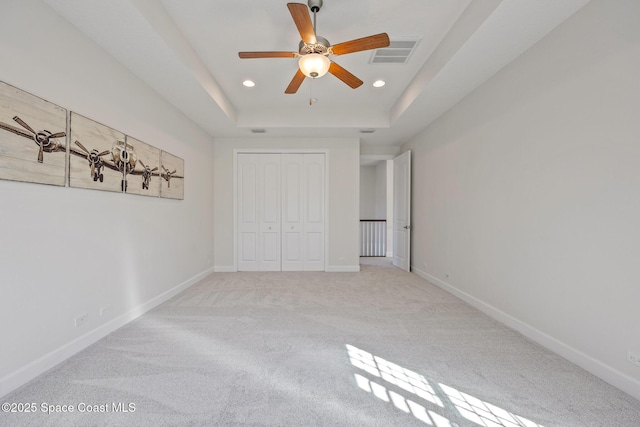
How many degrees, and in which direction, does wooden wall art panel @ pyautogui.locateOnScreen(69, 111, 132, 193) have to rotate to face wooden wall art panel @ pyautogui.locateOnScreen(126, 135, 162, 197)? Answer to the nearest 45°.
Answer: approximately 90° to its left

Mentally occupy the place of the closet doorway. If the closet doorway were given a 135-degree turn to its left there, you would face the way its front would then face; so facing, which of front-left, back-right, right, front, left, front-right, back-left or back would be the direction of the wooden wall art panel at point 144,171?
back

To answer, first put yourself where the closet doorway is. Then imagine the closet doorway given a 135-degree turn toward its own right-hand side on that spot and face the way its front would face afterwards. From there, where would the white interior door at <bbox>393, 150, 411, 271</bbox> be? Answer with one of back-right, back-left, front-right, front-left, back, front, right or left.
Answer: back-right

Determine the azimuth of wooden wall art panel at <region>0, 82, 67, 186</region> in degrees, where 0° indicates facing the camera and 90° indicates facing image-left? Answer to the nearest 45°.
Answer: approximately 315°

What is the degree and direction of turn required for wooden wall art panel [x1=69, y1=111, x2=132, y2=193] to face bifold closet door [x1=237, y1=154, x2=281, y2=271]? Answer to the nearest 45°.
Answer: approximately 90° to its left

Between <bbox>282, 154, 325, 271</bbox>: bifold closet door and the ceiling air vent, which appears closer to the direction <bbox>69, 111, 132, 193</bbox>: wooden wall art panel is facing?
the ceiling air vent

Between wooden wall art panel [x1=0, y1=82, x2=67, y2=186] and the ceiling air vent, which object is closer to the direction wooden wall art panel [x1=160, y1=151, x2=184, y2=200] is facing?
the ceiling air vent

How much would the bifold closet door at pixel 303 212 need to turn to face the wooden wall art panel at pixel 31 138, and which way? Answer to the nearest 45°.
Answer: approximately 45° to its right

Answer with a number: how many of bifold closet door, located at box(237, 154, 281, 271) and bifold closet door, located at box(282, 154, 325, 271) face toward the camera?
2

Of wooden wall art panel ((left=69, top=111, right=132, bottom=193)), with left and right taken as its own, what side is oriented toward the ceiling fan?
front
